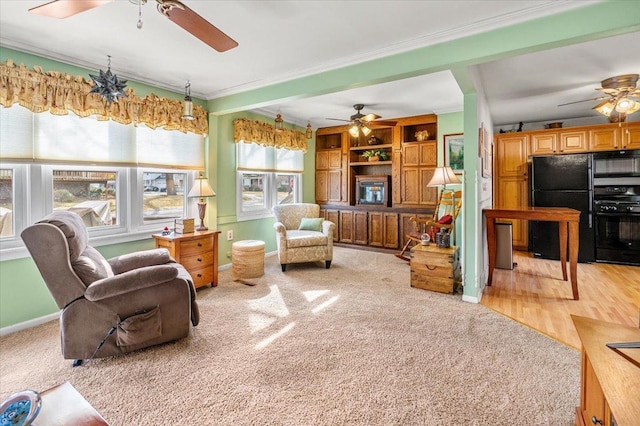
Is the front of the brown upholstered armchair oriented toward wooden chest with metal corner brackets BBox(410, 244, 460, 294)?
yes

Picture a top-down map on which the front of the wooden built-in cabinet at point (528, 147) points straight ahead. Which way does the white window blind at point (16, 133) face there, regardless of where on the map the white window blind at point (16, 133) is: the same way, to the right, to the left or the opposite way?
to the left

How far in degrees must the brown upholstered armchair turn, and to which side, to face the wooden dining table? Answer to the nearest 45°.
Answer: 0° — it already faces it

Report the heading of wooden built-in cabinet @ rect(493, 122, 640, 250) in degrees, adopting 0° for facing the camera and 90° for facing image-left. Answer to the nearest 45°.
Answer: approximately 0°

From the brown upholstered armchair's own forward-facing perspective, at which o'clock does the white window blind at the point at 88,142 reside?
The white window blind is roughly at 9 o'clock from the brown upholstered armchair.

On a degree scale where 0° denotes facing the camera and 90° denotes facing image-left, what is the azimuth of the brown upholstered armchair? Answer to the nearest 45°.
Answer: approximately 270°

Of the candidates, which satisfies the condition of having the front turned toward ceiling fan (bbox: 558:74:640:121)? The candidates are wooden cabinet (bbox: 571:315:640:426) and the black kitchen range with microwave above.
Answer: the black kitchen range with microwave above

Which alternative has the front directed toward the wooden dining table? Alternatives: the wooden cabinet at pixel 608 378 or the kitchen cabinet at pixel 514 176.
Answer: the kitchen cabinet at pixel 514 176
